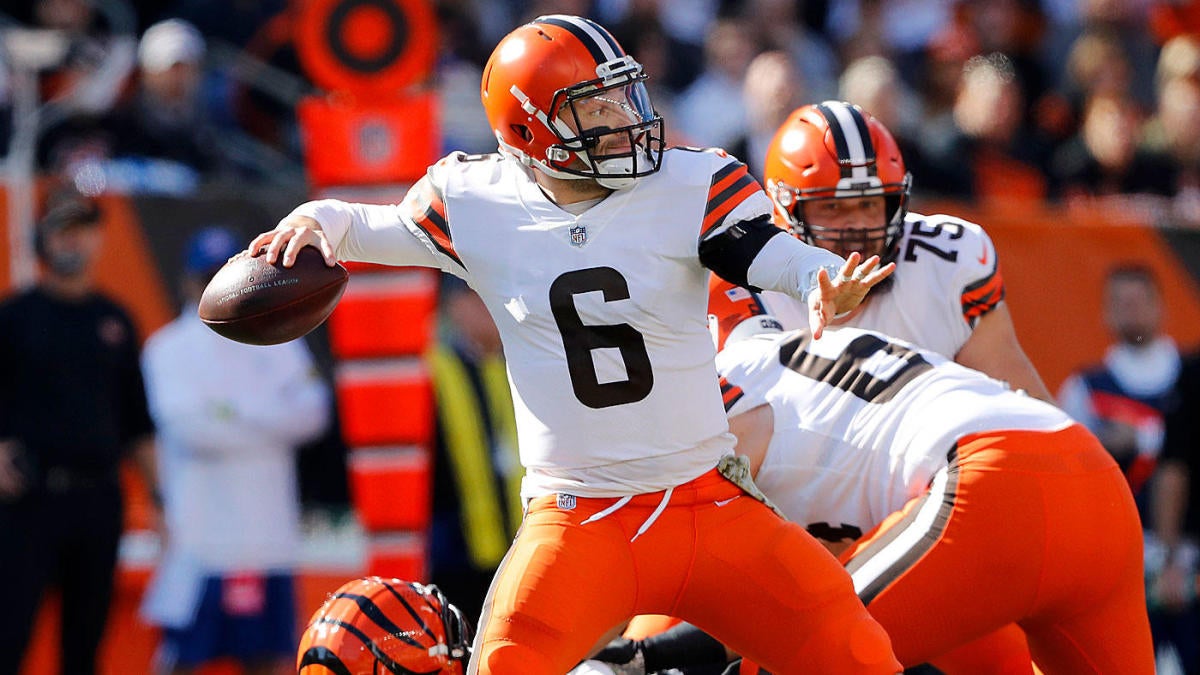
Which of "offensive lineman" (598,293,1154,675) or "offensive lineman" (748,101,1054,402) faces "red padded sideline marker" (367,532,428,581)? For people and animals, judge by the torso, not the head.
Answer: "offensive lineman" (598,293,1154,675)

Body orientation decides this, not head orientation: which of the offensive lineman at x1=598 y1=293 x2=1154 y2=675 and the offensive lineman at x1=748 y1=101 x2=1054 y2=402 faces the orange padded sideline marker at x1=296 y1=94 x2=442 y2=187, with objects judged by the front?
the offensive lineman at x1=598 y1=293 x2=1154 y2=675

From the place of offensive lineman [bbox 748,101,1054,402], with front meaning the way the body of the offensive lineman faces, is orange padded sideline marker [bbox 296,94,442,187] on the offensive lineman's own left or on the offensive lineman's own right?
on the offensive lineman's own right

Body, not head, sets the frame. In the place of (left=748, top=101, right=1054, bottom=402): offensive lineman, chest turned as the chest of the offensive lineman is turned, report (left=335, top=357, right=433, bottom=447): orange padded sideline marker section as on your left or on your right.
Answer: on your right

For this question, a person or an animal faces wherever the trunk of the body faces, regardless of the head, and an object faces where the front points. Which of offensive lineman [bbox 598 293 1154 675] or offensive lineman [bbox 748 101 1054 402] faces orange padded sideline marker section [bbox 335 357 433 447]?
offensive lineman [bbox 598 293 1154 675]

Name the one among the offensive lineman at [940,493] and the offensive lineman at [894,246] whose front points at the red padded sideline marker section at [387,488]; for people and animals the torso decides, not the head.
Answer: the offensive lineman at [940,493]

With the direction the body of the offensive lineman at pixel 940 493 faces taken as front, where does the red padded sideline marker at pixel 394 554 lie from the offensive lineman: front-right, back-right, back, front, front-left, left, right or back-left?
front

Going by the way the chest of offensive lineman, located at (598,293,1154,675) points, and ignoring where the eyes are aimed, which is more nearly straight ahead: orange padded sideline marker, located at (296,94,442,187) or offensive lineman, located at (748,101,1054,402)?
the orange padded sideline marker

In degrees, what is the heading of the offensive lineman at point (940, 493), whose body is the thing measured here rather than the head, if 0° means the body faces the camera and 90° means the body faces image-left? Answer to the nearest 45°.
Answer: approximately 135°

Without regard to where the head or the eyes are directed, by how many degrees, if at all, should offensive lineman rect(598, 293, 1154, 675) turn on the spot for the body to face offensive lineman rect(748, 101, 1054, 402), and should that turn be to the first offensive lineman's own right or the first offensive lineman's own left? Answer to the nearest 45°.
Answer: approximately 45° to the first offensive lineman's own right

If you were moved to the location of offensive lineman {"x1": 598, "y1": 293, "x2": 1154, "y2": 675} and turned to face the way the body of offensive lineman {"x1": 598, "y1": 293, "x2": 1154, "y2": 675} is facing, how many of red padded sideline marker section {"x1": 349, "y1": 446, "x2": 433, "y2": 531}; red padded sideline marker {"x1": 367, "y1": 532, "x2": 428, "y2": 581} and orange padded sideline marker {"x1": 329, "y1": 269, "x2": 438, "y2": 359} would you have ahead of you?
3

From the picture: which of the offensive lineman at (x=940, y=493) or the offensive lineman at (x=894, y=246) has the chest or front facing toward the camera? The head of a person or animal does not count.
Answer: the offensive lineman at (x=894, y=246)

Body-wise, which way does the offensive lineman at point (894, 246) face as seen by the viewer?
toward the camera

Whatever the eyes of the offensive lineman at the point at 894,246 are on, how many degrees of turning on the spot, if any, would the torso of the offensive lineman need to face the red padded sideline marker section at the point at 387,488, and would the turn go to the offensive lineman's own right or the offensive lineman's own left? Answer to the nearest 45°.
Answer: approximately 135° to the offensive lineman's own right

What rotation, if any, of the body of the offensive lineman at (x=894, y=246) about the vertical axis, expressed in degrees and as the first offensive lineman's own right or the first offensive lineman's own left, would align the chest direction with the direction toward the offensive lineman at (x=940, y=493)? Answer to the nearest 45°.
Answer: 0° — they already face them

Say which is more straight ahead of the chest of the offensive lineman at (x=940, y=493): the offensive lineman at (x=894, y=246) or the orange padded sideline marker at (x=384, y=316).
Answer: the orange padded sideline marker

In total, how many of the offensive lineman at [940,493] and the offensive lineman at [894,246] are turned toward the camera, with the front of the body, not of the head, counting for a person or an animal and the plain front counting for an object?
1
